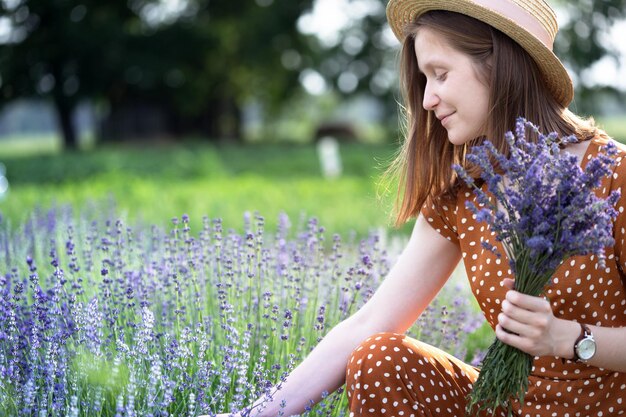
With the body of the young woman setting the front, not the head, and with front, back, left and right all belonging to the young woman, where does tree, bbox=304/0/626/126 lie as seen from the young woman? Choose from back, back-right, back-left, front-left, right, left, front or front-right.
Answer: back-right

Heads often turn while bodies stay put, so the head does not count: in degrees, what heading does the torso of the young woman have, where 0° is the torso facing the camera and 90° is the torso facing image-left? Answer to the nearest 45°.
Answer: approximately 45°

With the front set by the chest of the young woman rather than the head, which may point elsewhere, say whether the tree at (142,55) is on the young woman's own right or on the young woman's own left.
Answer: on the young woman's own right

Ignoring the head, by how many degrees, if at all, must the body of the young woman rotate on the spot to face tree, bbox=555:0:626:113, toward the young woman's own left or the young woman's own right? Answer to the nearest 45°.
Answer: approximately 135° to the young woman's own right

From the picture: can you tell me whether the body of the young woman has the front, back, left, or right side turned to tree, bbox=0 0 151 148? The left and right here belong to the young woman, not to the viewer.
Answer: right
